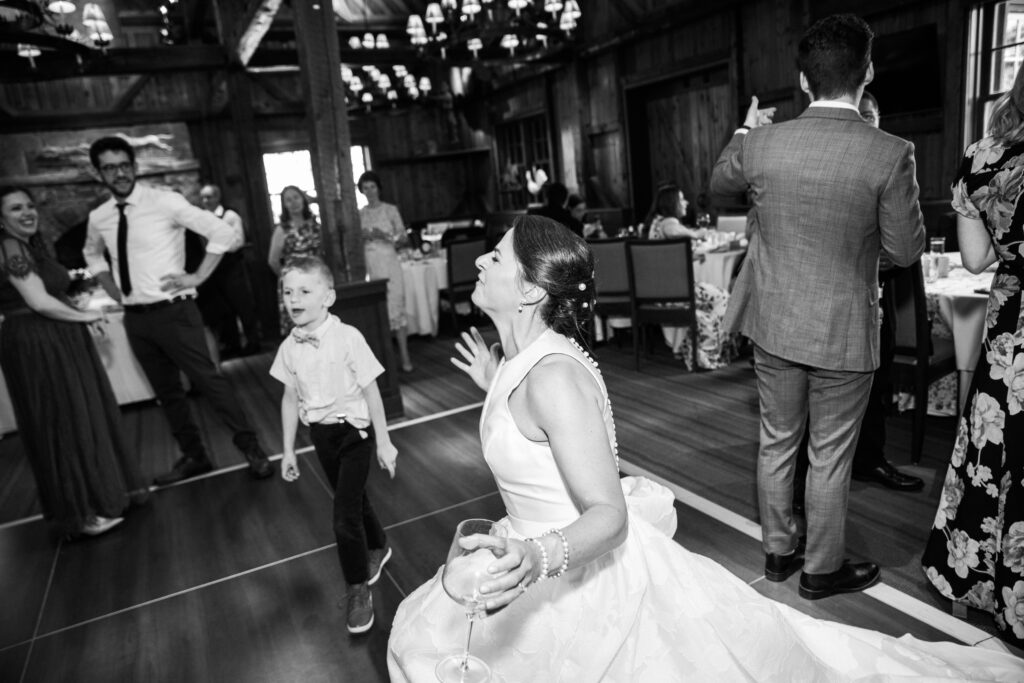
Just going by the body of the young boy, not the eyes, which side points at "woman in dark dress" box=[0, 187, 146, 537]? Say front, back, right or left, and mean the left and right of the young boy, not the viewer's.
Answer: right

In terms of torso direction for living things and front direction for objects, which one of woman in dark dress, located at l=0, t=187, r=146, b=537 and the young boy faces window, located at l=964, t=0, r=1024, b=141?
the woman in dark dress

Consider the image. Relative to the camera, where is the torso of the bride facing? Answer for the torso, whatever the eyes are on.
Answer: to the viewer's left

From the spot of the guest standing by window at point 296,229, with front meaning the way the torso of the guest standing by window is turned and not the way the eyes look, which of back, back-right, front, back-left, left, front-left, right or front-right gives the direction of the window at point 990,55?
left

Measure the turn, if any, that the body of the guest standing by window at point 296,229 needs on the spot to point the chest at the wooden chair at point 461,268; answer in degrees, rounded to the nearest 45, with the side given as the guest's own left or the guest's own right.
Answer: approximately 135° to the guest's own left

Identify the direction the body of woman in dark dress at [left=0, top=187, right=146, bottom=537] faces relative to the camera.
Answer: to the viewer's right

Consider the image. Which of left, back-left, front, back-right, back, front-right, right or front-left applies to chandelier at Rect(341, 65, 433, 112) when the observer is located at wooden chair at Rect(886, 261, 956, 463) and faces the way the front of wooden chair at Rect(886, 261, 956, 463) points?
left

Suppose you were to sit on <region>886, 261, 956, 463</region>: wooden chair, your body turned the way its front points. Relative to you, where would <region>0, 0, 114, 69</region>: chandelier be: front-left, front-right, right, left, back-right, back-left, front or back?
back-left

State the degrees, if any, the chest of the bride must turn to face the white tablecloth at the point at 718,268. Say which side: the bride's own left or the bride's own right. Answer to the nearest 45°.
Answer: approximately 90° to the bride's own right

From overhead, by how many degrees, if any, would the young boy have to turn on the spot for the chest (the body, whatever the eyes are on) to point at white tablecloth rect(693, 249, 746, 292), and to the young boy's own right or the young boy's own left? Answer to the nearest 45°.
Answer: approximately 180°
